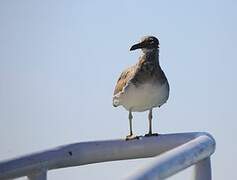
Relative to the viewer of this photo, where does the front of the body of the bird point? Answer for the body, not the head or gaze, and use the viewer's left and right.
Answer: facing the viewer and to the right of the viewer
